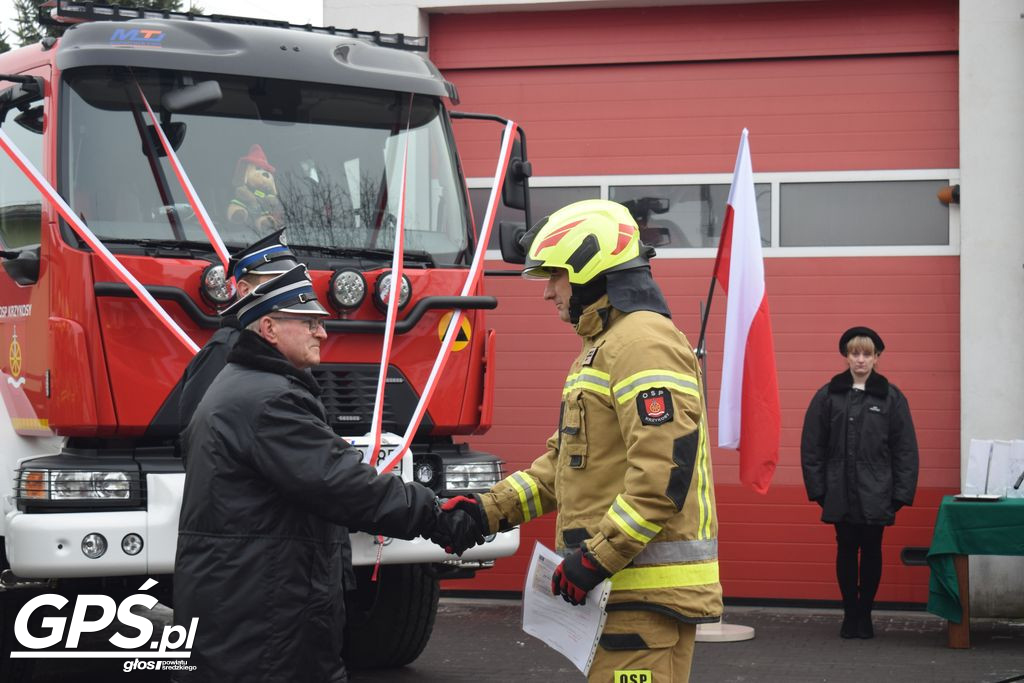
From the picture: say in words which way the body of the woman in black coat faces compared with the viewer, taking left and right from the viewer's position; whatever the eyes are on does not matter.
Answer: facing the viewer

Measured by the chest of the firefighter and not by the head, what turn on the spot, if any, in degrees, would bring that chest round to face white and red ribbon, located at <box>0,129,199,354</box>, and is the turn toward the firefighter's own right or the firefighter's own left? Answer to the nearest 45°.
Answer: approximately 45° to the firefighter's own right

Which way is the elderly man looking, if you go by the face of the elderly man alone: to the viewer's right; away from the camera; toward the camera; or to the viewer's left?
to the viewer's right

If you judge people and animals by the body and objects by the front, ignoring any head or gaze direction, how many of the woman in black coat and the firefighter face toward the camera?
1

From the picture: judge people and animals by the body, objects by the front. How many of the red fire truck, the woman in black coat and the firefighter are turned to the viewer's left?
1

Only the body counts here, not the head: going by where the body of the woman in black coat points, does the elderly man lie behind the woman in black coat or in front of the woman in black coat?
in front

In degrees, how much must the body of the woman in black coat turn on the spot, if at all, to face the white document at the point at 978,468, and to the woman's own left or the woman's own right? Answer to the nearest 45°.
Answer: approximately 90° to the woman's own left

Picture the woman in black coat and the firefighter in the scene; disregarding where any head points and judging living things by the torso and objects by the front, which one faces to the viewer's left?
the firefighter

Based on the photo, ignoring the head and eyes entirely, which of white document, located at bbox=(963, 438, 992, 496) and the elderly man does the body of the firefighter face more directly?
the elderly man

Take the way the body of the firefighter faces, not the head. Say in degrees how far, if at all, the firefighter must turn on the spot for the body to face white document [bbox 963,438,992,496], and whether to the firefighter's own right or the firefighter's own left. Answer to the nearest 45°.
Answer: approximately 135° to the firefighter's own right

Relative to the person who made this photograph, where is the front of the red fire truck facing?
facing the viewer and to the right of the viewer

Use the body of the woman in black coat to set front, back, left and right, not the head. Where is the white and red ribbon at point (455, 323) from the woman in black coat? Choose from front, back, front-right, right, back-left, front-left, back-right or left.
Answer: front-right

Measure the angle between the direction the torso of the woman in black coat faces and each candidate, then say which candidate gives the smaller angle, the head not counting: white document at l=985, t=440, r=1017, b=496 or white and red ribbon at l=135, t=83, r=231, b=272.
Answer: the white and red ribbon

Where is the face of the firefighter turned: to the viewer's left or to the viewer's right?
to the viewer's left

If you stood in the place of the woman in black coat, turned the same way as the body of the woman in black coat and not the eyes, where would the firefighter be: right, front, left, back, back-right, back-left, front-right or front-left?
front

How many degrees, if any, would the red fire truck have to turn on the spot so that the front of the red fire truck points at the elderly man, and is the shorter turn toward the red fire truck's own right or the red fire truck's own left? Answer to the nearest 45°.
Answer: approximately 45° to the red fire truck's own right

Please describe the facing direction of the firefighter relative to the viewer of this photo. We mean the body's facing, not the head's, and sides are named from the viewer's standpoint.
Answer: facing to the left of the viewer

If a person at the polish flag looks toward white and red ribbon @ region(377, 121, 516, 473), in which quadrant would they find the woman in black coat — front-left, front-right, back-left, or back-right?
back-left
